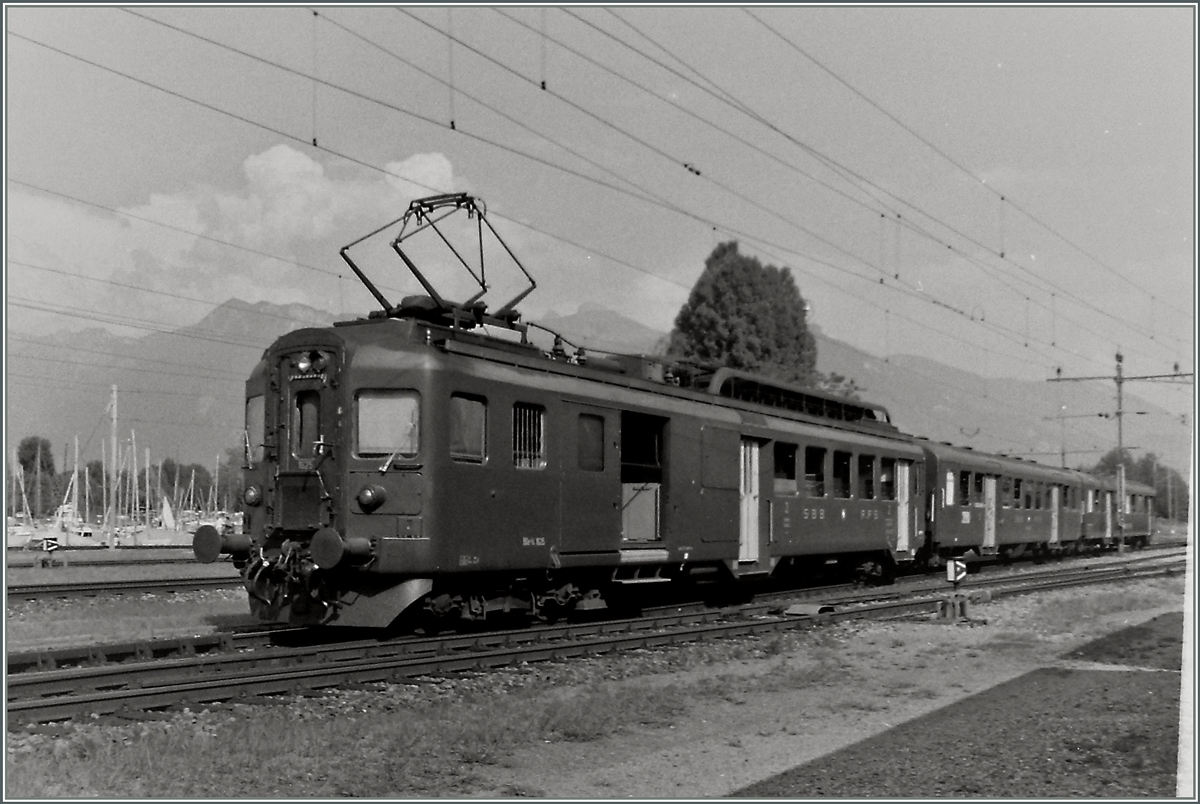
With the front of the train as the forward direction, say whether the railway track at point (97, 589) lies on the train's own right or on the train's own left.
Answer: on the train's own right

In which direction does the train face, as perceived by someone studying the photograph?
facing the viewer and to the left of the viewer
